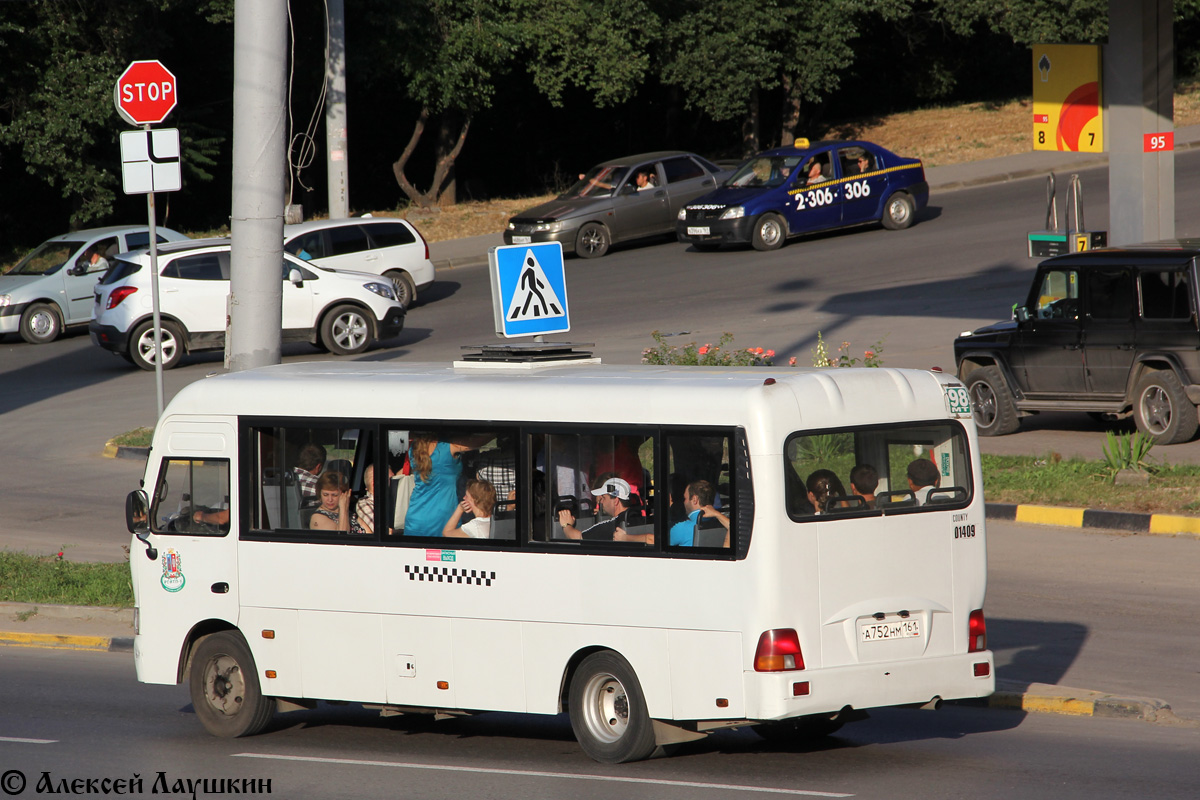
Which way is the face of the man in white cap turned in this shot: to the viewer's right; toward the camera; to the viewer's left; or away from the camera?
to the viewer's left

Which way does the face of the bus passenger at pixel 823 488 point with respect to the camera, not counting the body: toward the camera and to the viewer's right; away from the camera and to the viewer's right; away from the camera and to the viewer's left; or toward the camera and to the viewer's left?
away from the camera and to the viewer's left

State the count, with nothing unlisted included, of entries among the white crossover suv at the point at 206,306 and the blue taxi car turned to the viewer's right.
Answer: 1

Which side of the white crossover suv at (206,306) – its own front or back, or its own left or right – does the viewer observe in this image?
right

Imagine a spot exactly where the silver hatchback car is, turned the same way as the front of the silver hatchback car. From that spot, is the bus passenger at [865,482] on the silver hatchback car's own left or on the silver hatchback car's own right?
on the silver hatchback car's own left

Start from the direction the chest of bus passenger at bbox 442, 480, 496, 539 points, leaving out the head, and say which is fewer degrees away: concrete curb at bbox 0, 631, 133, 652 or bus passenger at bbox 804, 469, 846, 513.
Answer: the concrete curb

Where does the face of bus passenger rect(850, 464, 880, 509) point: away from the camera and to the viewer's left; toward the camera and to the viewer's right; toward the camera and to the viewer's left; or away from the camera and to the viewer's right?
away from the camera and to the viewer's left

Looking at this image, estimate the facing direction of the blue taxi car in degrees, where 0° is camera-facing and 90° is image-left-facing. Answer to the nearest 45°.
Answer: approximately 45°

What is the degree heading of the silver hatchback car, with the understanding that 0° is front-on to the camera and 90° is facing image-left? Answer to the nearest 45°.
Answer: approximately 45°

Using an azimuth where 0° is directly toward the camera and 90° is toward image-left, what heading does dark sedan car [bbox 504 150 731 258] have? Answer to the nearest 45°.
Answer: approximately 45°
